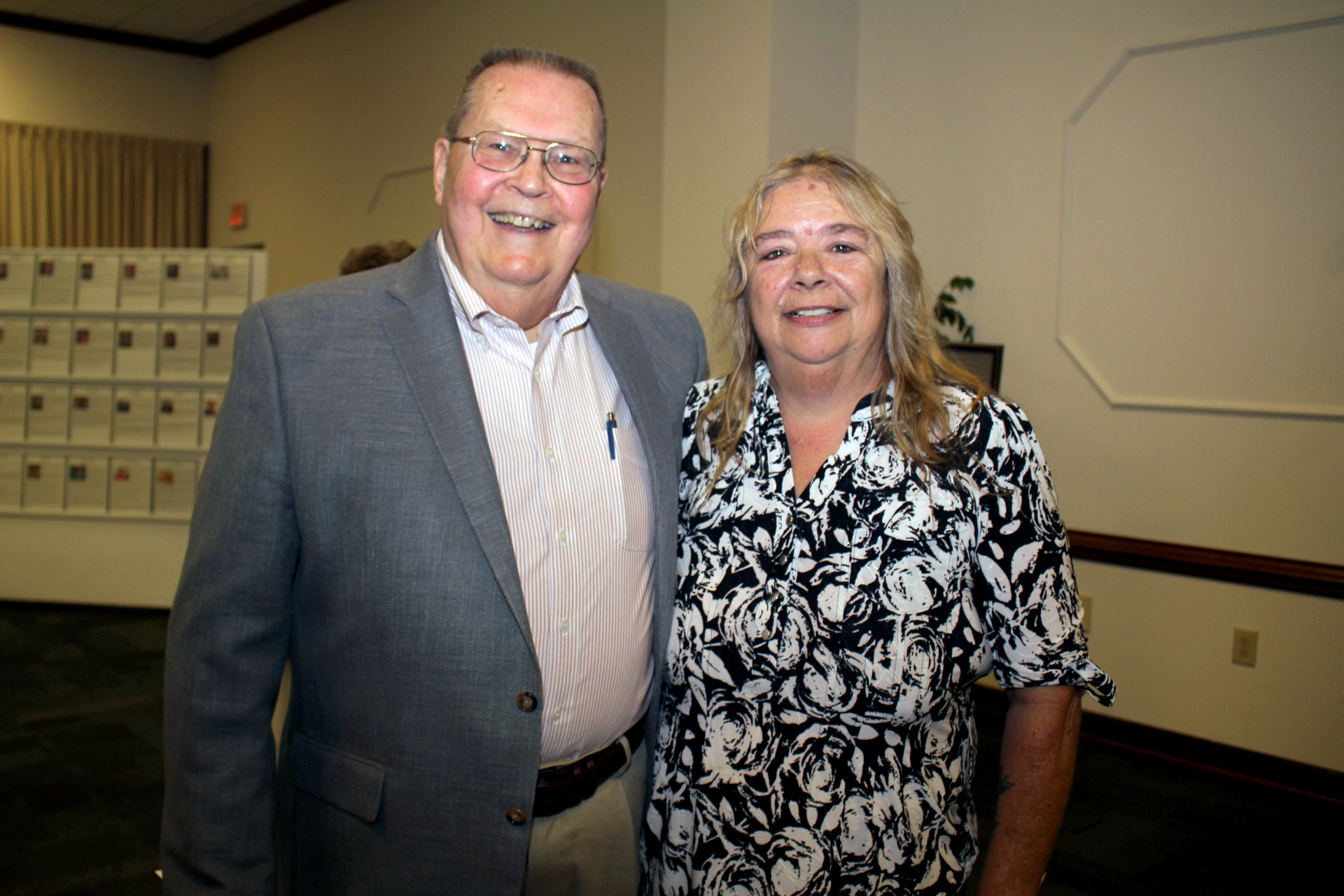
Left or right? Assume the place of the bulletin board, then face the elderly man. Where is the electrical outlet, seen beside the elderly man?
left

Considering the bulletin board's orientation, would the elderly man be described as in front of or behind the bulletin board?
in front

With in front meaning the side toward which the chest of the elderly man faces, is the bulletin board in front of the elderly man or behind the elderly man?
behind

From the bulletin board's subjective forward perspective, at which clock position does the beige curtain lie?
The beige curtain is roughly at 6 o'clock from the bulletin board.

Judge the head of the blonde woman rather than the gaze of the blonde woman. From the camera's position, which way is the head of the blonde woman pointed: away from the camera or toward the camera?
toward the camera

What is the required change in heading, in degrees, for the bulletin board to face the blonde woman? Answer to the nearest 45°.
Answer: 0° — it already faces them

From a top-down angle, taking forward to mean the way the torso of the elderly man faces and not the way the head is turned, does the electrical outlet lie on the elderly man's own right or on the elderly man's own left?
on the elderly man's own left

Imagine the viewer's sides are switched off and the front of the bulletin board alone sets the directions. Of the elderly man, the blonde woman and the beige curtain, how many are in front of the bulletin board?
2

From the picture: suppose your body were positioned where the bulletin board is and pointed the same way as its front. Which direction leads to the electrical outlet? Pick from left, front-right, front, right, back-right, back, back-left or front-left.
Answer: front-left

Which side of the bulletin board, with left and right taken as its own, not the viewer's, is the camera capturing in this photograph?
front

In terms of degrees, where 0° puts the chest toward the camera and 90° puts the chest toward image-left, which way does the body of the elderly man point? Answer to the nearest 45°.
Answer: approximately 315°

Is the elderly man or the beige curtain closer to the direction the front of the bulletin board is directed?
the elderly man

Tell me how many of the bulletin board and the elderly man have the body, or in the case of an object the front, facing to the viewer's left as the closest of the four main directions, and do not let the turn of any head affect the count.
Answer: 0

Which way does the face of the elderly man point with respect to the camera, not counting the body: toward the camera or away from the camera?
toward the camera
